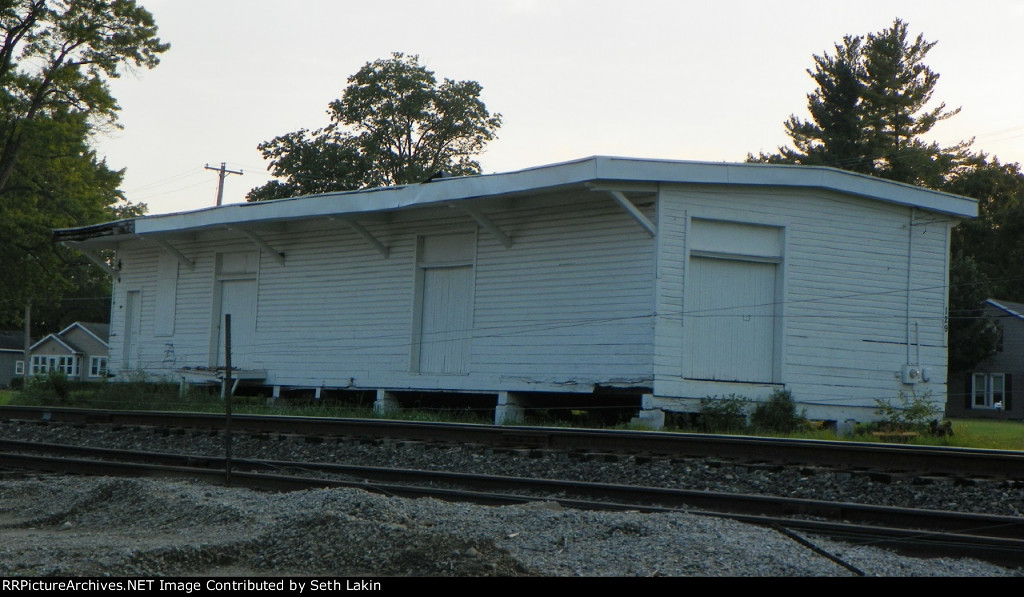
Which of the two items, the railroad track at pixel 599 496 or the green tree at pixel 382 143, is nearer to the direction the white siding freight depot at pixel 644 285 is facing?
the railroad track

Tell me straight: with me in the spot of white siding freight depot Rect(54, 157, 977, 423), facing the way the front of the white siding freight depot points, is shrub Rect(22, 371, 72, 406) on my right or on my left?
on my right

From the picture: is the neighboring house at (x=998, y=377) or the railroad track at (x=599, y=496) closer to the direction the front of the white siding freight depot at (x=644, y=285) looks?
the railroad track

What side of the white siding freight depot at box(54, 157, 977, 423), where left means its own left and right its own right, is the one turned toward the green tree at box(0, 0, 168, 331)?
right

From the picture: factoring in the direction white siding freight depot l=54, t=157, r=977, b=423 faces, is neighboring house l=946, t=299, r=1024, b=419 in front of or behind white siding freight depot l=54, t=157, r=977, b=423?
behind

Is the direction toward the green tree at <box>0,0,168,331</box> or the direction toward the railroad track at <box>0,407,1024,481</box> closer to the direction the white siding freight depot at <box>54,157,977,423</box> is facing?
the railroad track

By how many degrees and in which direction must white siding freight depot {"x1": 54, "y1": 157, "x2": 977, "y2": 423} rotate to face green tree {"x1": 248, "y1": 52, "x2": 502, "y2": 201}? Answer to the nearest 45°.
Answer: approximately 135° to its right

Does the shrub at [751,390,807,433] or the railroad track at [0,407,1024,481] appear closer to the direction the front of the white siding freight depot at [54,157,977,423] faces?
the railroad track

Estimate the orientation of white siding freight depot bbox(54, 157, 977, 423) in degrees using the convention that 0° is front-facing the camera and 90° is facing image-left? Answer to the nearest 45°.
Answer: approximately 45°

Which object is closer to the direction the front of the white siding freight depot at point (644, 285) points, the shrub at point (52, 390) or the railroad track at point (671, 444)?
the railroad track

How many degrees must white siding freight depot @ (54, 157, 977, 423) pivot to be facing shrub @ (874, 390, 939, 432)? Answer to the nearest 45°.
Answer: approximately 135° to its left

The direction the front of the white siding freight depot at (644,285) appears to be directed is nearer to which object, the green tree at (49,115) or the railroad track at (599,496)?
the railroad track
